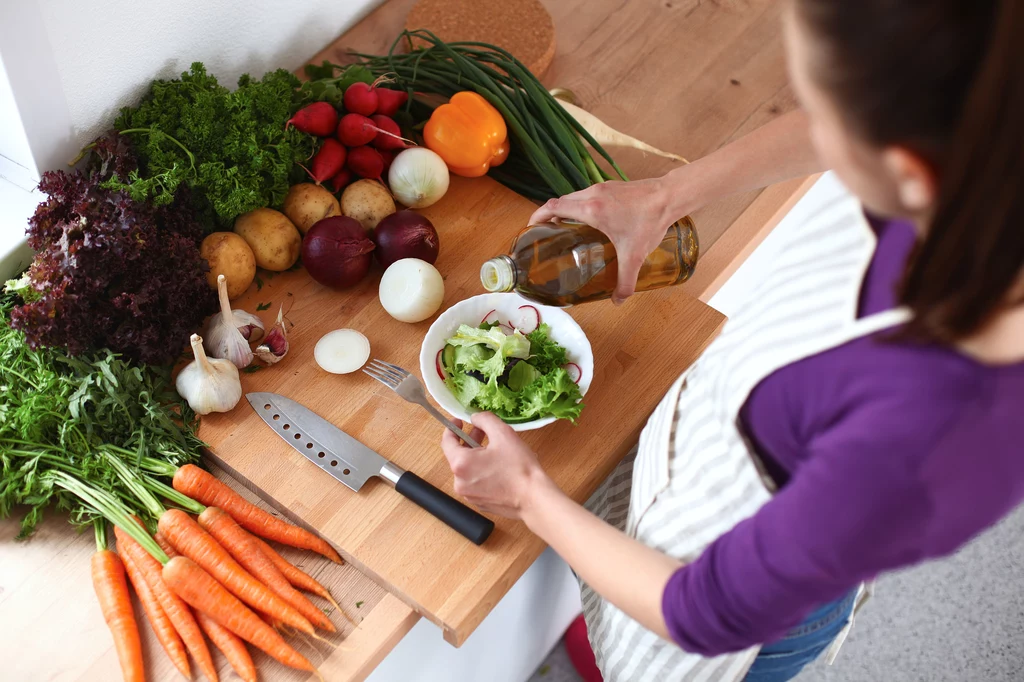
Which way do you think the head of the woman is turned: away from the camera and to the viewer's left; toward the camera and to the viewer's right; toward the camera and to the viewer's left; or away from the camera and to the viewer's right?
away from the camera and to the viewer's left

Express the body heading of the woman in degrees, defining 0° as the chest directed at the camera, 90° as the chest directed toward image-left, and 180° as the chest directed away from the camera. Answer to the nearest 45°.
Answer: approximately 90°
